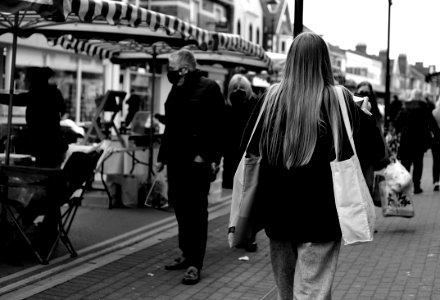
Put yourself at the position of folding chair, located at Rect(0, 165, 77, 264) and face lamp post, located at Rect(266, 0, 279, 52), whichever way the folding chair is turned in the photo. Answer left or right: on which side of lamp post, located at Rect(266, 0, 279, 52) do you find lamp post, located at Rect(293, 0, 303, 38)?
right

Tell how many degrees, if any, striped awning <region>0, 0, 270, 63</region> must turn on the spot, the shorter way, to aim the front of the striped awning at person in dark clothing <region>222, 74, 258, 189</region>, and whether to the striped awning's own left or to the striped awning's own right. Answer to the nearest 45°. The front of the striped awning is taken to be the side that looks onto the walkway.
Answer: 0° — it already faces them

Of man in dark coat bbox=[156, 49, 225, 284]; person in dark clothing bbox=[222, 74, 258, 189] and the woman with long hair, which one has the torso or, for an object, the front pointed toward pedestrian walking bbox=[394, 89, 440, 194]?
the woman with long hair

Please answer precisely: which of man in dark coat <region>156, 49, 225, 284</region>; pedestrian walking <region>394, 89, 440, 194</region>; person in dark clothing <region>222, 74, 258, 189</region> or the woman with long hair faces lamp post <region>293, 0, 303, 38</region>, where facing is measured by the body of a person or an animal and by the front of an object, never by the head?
the woman with long hair

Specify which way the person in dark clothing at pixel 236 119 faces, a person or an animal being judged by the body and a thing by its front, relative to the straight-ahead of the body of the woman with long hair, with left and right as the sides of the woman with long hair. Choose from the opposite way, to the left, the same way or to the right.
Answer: the opposite way

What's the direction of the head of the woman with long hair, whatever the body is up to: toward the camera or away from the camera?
away from the camera

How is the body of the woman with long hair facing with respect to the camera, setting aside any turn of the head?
away from the camera

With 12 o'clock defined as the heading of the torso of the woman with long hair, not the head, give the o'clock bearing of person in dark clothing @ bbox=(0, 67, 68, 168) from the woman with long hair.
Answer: The person in dark clothing is roughly at 11 o'clock from the woman with long hair.

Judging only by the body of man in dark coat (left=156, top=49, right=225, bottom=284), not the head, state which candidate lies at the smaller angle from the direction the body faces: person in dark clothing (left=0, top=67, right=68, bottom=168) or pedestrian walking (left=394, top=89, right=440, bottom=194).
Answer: the person in dark clothing
